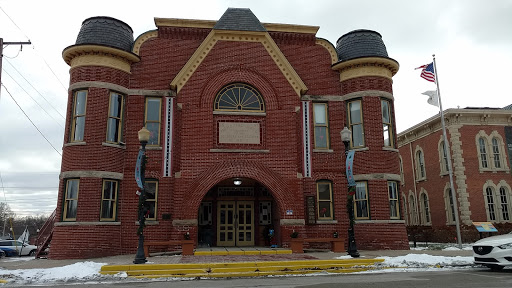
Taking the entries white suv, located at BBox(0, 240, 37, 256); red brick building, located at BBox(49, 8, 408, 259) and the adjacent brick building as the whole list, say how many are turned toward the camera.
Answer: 2

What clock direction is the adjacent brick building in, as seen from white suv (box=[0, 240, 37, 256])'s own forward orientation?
The adjacent brick building is roughly at 1 o'clock from the white suv.

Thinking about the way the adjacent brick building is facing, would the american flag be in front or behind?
in front

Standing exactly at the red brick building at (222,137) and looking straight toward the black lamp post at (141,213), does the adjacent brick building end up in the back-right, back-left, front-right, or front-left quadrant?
back-left

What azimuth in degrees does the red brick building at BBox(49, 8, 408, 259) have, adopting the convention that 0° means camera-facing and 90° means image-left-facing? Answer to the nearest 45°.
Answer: approximately 0°

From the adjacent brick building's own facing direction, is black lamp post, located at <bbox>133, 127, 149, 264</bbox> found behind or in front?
in front

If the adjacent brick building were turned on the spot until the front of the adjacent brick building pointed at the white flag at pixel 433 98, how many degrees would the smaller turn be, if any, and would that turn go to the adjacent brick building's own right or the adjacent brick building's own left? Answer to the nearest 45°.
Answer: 0° — it already faces it

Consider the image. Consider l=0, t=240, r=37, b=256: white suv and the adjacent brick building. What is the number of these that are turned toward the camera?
1

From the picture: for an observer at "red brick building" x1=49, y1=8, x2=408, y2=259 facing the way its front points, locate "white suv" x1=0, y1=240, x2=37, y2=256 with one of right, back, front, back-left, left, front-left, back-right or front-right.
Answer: back-right

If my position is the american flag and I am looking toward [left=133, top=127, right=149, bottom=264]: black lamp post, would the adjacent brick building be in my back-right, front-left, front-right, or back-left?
back-right
